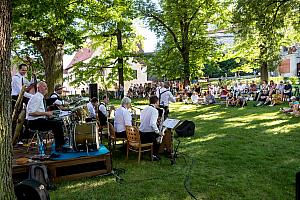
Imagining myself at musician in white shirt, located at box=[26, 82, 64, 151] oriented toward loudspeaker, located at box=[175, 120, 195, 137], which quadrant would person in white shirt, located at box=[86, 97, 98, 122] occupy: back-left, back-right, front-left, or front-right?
front-left

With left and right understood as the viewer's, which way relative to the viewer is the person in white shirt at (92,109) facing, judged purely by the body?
facing to the right of the viewer

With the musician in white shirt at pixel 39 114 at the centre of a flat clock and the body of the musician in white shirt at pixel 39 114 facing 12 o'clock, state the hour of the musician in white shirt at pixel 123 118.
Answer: the musician in white shirt at pixel 123 118 is roughly at 11 o'clock from the musician in white shirt at pixel 39 114.

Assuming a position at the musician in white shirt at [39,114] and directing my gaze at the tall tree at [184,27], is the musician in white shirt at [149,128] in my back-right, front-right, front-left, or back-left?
front-right

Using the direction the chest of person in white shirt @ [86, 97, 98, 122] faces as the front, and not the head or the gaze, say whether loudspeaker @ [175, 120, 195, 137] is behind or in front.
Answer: in front

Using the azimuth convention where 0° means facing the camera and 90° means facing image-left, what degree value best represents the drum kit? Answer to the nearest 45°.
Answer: approximately 270°

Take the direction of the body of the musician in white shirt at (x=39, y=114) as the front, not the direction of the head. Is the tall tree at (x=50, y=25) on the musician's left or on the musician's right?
on the musician's left

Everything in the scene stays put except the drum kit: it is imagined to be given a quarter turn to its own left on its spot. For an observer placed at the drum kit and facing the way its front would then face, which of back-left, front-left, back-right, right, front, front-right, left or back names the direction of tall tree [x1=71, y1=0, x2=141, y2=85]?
front

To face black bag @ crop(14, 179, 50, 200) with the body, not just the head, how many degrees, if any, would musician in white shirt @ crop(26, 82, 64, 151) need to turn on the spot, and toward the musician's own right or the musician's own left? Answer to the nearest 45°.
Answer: approximately 90° to the musician's own right

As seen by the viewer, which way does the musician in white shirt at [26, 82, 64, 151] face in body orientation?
to the viewer's right

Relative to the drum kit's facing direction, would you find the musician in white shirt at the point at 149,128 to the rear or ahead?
ahead

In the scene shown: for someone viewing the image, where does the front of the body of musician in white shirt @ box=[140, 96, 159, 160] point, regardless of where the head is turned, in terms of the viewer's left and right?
facing away from the viewer and to the right of the viewer

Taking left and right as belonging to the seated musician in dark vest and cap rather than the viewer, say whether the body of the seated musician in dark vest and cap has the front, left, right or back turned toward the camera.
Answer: right

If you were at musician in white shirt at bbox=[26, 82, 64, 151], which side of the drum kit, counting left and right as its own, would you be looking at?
back
